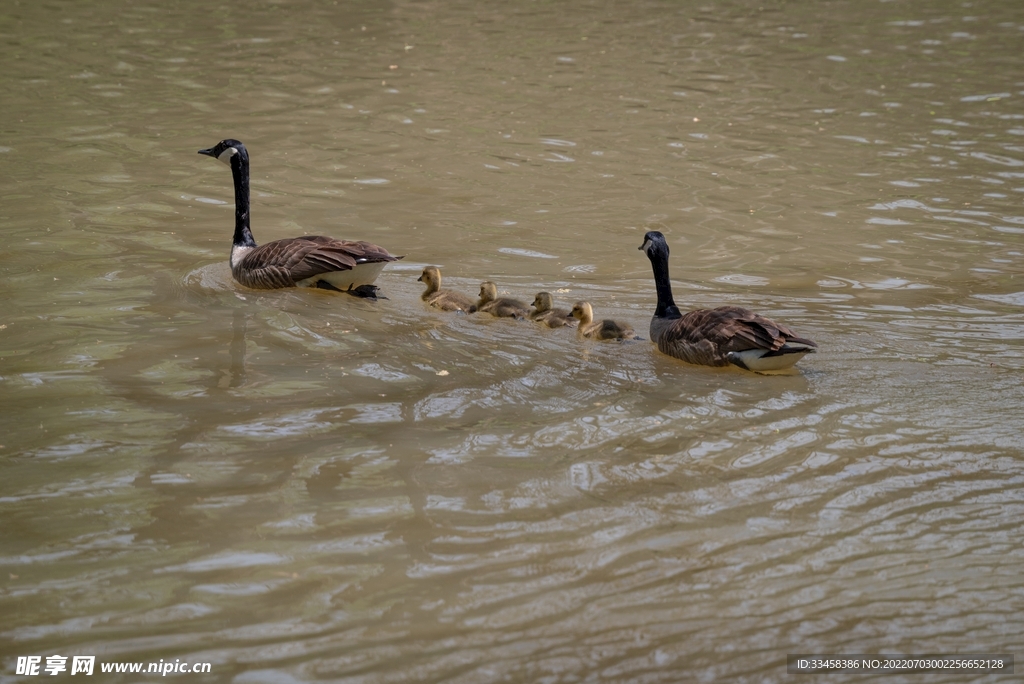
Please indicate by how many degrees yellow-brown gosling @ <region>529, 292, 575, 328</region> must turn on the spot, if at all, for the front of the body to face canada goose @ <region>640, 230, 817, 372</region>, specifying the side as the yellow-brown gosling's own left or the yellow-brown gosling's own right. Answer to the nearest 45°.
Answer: approximately 135° to the yellow-brown gosling's own left

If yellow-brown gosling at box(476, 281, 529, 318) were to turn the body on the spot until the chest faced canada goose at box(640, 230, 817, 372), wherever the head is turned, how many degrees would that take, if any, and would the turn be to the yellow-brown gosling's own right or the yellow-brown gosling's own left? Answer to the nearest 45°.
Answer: approximately 135° to the yellow-brown gosling's own left

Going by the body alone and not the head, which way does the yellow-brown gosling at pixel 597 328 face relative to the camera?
to the viewer's left

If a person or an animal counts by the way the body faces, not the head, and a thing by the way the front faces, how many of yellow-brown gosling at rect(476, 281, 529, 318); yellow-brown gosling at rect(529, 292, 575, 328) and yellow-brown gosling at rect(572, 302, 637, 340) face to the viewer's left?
3

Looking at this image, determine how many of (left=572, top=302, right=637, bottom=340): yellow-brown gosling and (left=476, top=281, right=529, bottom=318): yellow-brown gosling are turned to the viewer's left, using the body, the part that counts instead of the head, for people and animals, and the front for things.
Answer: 2

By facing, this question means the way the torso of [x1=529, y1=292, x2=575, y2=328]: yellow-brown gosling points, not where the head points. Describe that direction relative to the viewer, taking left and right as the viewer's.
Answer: facing to the left of the viewer

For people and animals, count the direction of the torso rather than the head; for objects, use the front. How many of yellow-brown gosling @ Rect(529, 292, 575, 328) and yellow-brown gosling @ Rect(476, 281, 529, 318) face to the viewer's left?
2

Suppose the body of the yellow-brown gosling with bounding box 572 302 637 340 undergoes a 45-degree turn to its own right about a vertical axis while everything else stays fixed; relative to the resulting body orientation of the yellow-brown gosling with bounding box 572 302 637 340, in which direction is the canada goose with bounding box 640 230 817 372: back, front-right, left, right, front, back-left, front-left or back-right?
back

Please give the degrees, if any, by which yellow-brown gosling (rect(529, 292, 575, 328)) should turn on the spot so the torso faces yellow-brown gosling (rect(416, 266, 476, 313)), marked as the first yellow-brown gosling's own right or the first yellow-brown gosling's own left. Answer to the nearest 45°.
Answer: approximately 45° to the first yellow-brown gosling's own right

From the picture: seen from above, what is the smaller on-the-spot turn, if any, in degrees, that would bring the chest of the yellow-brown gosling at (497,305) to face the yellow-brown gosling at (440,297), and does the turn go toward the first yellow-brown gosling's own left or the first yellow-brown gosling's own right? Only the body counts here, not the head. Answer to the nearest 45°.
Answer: approximately 45° to the first yellow-brown gosling's own right

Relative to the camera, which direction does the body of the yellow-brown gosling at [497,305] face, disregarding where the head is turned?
to the viewer's left

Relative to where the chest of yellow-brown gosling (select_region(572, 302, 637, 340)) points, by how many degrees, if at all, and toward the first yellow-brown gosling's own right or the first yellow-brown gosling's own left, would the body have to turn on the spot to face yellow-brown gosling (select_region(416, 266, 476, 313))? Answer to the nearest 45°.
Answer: approximately 45° to the first yellow-brown gosling's own right
